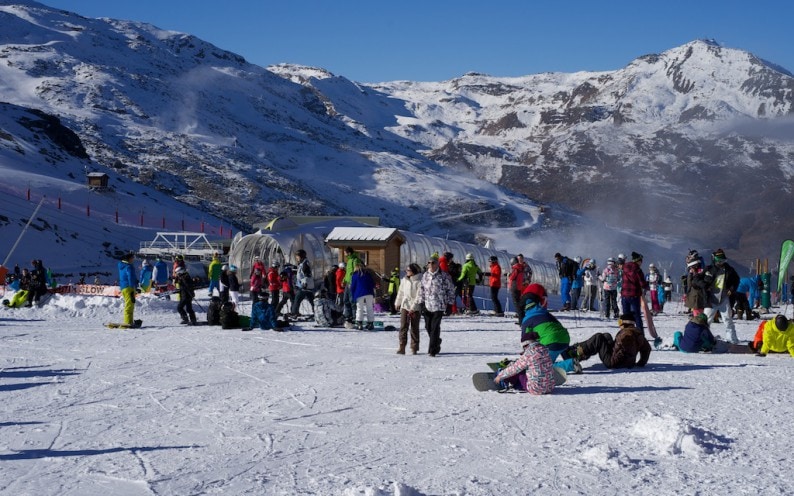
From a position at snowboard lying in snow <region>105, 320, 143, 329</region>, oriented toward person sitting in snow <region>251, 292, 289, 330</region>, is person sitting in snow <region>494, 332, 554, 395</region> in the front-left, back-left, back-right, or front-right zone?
front-right

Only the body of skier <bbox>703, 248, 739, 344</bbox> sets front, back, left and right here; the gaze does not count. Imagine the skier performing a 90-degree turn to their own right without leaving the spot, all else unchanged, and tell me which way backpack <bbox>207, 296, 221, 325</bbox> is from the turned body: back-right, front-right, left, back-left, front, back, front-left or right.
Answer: front

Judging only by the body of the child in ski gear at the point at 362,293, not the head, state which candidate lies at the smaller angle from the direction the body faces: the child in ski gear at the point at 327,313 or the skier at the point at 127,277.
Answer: the child in ski gear

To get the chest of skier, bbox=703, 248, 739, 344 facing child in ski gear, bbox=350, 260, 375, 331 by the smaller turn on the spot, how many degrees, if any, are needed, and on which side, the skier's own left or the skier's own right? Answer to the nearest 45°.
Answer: approximately 90° to the skier's own right

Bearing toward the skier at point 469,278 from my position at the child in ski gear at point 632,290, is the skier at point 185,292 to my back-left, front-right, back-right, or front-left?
front-left

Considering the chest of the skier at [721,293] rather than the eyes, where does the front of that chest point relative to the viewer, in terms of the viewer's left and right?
facing the viewer

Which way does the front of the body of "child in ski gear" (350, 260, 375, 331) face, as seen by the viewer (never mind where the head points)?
away from the camera

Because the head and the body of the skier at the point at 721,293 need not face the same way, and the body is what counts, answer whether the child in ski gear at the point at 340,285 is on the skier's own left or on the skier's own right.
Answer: on the skier's own right

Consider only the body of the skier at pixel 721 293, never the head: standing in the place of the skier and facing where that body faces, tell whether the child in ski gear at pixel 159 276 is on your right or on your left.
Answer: on your right

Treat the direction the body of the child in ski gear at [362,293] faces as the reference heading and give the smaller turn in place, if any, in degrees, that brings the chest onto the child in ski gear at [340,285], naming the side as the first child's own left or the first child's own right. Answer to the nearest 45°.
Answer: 0° — they already face them
